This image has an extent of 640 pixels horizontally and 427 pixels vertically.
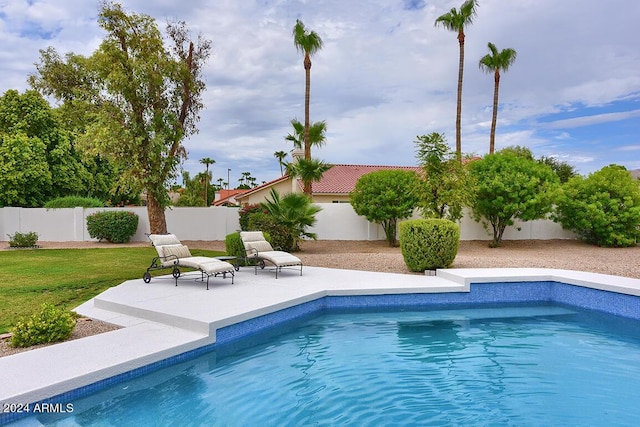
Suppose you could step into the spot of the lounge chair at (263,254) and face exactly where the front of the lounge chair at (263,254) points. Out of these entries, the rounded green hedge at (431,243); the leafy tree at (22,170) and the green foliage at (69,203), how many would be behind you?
2

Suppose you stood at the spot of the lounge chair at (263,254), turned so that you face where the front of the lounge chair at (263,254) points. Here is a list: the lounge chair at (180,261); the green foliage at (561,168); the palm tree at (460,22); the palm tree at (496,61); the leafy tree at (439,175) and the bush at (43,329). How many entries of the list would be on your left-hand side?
4

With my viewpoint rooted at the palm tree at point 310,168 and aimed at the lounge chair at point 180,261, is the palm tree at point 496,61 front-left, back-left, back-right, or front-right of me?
back-left

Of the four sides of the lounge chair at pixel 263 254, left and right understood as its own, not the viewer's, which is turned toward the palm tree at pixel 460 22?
left

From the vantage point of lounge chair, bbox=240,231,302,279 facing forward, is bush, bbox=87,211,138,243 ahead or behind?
behind

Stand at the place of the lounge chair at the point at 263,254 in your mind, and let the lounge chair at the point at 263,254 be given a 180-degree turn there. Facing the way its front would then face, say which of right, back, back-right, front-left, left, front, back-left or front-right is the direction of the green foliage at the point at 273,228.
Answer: front-right

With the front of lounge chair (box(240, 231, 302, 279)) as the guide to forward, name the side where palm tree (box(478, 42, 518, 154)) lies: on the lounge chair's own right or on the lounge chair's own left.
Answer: on the lounge chair's own left

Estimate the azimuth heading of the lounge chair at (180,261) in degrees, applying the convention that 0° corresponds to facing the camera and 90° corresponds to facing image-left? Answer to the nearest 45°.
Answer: approximately 315°

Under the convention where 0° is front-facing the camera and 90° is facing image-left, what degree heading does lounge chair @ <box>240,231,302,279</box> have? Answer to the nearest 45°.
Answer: approximately 315°

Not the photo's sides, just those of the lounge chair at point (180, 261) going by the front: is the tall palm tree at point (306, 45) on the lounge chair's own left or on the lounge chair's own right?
on the lounge chair's own left

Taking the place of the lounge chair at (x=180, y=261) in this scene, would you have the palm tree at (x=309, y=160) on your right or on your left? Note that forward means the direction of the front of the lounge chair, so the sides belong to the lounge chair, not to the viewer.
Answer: on your left

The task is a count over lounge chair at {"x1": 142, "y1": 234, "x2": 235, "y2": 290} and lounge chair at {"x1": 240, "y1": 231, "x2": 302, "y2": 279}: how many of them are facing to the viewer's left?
0

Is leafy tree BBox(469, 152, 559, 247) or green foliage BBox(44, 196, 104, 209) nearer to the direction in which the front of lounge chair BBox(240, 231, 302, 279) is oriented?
the leafy tree
